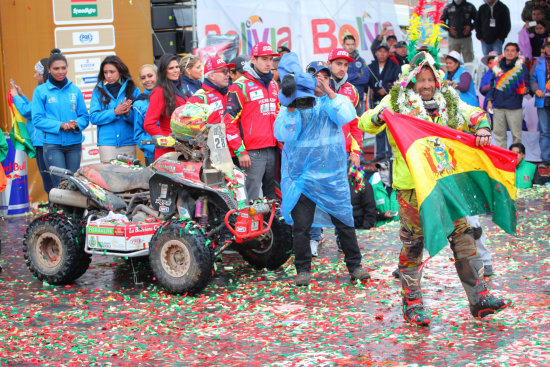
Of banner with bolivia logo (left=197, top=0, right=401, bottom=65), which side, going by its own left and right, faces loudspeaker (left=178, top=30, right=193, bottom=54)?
right

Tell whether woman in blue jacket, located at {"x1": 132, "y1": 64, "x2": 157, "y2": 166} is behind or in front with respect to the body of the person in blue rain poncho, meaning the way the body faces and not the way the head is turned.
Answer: behind

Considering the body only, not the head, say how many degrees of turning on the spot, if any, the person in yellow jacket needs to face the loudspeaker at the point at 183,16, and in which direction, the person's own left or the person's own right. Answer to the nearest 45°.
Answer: approximately 135° to the person's own right

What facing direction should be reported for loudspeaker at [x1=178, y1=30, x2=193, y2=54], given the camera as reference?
facing the viewer and to the right of the viewer

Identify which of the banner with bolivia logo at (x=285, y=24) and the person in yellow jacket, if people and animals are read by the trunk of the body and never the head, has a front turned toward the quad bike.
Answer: the banner with bolivia logo

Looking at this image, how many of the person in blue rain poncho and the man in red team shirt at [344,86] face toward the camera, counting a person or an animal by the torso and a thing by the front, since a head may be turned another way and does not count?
2

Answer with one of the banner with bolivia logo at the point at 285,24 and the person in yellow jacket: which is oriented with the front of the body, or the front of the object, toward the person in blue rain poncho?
the banner with bolivia logo

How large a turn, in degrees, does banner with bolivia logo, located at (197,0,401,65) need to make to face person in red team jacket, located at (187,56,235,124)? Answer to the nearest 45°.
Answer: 0° — it already faces them
